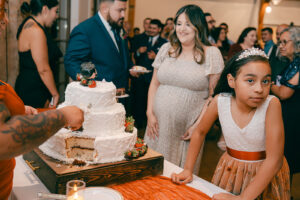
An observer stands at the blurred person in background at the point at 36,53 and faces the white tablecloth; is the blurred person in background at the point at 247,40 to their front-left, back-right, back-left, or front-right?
back-left

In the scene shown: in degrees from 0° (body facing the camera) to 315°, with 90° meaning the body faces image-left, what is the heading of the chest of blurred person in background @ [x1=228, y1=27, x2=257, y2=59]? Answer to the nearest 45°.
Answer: approximately 315°

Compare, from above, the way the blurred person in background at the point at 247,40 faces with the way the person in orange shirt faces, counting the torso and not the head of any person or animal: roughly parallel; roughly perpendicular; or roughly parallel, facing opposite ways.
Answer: roughly perpendicular

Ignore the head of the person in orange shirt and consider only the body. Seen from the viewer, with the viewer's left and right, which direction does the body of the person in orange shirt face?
facing to the right of the viewer

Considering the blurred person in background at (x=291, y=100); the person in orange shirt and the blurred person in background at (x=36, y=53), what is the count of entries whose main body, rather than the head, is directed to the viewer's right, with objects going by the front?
2

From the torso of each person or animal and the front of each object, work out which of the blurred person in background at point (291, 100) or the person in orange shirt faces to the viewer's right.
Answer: the person in orange shirt

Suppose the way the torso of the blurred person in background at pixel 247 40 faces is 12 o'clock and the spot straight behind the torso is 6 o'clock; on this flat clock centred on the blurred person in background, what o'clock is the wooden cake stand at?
The wooden cake stand is roughly at 2 o'clock from the blurred person in background.

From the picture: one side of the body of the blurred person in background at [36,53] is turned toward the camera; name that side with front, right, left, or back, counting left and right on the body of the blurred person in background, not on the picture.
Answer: right

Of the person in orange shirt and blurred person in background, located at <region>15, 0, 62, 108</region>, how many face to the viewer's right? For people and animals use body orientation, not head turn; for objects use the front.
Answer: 2

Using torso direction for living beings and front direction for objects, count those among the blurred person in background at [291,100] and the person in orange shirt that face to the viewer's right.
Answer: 1

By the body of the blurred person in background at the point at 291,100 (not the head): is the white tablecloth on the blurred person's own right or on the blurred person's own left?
on the blurred person's own left

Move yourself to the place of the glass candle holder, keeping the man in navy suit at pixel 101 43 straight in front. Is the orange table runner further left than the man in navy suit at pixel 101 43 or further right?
right
